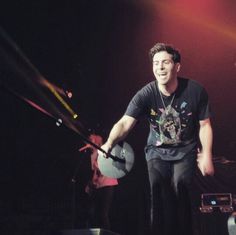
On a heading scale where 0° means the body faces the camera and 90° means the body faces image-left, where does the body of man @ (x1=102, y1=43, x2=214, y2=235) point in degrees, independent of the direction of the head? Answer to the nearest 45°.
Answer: approximately 0°

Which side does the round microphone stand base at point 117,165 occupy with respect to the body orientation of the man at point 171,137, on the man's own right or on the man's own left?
on the man's own right

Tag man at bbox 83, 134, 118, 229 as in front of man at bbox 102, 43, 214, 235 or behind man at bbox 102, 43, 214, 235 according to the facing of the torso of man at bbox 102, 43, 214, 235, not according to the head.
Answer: behind
